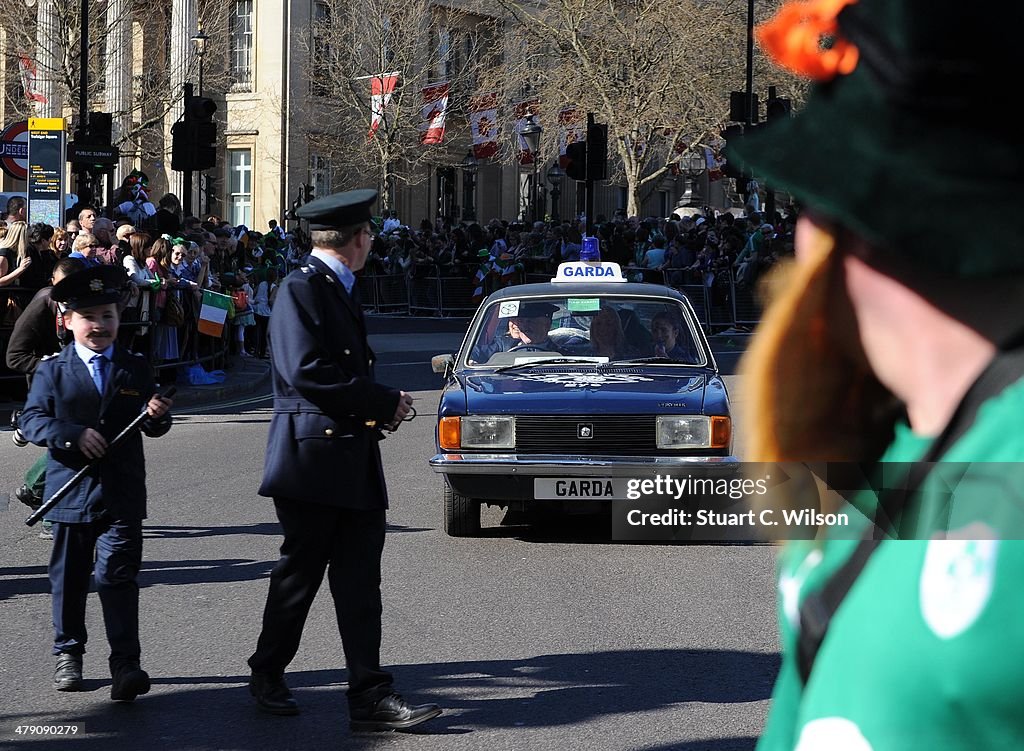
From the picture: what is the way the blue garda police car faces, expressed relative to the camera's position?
facing the viewer

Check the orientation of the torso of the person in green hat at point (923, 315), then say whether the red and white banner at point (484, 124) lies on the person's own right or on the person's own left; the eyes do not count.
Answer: on the person's own right

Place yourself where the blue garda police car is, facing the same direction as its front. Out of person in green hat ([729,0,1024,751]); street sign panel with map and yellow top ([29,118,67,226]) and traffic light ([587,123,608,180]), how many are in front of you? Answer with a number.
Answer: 1

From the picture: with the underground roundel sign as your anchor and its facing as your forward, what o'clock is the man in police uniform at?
The man in police uniform is roughly at 12 o'clock from the underground roundel sign.

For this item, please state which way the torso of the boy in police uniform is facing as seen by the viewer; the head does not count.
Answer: toward the camera

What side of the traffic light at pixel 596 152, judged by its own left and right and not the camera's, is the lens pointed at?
back

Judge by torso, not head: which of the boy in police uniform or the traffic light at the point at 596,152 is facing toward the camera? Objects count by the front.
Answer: the boy in police uniform

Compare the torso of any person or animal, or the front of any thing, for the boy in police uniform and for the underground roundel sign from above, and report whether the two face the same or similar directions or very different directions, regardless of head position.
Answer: same or similar directions

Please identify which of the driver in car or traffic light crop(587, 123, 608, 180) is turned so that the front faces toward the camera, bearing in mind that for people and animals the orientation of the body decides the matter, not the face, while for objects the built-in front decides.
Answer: the driver in car

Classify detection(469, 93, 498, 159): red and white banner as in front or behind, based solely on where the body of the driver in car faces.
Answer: behind

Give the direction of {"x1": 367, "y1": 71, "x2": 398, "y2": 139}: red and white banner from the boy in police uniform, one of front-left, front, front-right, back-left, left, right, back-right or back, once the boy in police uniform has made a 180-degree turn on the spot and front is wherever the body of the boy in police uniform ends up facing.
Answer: front

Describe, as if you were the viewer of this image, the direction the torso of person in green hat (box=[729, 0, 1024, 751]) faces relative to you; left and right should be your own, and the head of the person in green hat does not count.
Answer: facing the viewer and to the left of the viewer

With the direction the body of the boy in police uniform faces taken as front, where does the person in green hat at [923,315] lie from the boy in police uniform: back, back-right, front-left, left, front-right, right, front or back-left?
front

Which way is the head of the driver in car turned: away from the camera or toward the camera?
toward the camera

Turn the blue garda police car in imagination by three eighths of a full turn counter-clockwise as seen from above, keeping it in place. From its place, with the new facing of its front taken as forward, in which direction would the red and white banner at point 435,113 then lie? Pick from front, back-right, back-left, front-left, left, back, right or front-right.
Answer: front-left

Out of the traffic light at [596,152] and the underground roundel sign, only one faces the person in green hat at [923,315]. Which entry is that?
the underground roundel sign
